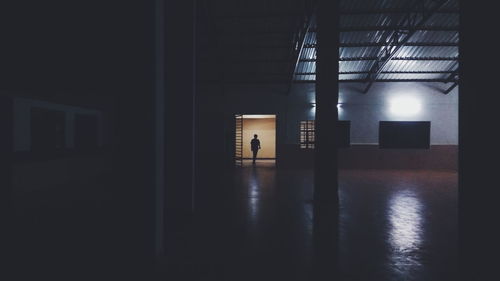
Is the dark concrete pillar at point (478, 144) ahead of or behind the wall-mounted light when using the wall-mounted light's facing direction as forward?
ahead

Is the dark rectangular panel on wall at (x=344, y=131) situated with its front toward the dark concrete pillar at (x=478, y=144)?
yes

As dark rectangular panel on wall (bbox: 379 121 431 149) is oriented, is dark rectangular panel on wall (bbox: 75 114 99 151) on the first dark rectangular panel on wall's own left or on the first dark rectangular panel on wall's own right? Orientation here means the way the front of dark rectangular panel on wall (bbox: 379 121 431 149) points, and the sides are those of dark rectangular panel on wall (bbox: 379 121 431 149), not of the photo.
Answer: on the first dark rectangular panel on wall's own right

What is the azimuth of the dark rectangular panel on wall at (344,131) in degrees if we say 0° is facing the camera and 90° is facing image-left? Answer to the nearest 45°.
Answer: approximately 0°

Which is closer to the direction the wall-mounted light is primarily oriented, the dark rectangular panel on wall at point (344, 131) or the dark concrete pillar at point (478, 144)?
the dark concrete pillar

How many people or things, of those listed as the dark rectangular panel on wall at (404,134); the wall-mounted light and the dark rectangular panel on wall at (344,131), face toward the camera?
3

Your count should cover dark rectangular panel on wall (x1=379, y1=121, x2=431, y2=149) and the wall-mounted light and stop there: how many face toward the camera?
2
